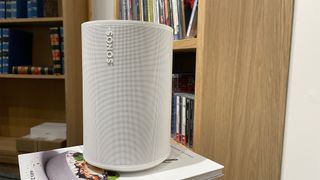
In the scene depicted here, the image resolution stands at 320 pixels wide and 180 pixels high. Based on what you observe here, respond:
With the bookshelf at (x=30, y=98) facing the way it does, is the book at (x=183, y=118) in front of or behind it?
in front

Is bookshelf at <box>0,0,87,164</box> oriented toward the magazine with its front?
yes

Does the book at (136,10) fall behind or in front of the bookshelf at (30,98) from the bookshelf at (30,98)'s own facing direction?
in front

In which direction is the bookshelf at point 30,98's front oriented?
toward the camera

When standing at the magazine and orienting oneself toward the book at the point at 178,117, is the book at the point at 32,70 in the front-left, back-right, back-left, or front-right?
front-left
